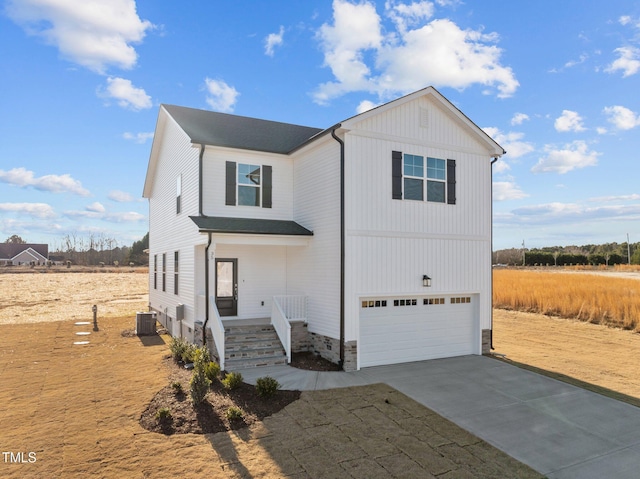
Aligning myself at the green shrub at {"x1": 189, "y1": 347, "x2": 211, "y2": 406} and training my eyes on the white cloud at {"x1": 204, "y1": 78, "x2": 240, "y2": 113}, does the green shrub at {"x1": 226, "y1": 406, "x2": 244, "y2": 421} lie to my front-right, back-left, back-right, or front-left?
back-right

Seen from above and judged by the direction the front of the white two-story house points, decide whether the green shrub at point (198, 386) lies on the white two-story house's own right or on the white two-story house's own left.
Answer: on the white two-story house's own right

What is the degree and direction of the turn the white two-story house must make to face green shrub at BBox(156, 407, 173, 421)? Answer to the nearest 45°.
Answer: approximately 90° to its right

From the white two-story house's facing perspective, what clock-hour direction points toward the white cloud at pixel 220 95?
The white cloud is roughly at 6 o'clock from the white two-story house.

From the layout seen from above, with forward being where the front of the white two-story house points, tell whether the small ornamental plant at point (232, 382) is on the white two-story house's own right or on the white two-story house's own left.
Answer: on the white two-story house's own right

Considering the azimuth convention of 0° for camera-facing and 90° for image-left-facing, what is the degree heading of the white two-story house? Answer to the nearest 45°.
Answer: approximately 315°

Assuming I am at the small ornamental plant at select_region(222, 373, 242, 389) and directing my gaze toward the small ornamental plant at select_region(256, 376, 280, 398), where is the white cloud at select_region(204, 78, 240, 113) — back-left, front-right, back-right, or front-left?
back-left
